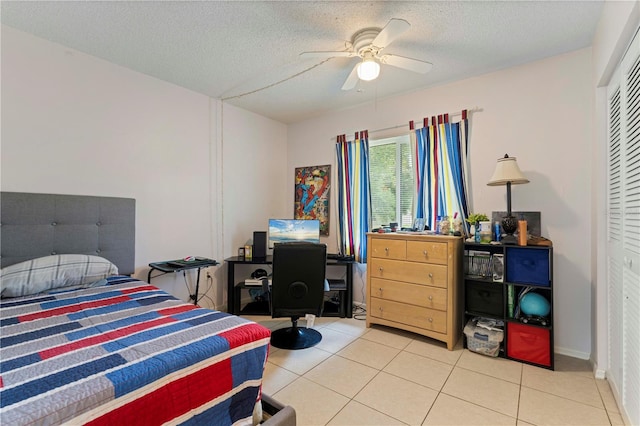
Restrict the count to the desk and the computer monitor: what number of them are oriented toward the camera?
2

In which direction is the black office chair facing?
away from the camera

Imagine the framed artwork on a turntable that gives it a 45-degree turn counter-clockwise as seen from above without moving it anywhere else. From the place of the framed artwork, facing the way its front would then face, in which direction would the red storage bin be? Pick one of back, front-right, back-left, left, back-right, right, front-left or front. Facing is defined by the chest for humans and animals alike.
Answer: front-left

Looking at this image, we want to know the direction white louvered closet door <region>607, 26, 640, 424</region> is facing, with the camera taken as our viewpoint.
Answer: facing to the left of the viewer

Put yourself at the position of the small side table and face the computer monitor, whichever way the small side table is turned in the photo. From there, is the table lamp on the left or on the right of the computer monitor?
right

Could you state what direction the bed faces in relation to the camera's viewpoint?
facing the viewer and to the right of the viewer

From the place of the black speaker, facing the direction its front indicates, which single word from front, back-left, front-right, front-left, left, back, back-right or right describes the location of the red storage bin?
front-left

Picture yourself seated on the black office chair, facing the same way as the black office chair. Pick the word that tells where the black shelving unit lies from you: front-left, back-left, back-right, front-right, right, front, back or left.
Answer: right

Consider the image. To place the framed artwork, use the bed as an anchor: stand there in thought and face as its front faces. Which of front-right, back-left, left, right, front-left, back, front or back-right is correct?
left

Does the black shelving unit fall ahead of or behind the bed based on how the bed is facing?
ahead

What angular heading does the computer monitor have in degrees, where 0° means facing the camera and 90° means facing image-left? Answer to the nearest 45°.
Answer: approximately 0°

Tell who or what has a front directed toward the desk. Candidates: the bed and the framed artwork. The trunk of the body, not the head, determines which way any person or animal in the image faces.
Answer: the framed artwork

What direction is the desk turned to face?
toward the camera

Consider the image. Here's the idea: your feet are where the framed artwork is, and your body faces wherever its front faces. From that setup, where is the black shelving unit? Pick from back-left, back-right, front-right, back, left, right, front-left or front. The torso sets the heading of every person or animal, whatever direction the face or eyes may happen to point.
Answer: left

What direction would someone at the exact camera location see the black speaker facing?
facing the viewer
